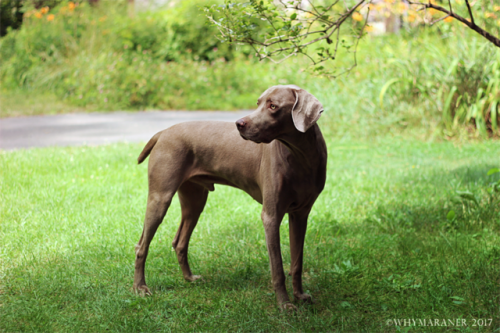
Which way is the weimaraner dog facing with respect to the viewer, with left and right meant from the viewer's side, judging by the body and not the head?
facing the viewer and to the right of the viewer
